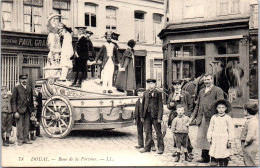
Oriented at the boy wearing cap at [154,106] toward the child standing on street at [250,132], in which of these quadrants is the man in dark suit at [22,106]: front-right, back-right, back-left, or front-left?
back-right

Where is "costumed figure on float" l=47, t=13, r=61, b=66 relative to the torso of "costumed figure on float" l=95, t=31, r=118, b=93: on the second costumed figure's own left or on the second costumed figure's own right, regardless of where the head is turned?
on the second costumed figure's own right

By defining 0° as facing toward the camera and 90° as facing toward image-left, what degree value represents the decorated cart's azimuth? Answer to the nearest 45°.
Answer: approximately 270°

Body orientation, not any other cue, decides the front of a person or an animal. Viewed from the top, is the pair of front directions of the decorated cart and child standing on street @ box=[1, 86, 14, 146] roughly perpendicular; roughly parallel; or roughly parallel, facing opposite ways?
roughly perpendicular

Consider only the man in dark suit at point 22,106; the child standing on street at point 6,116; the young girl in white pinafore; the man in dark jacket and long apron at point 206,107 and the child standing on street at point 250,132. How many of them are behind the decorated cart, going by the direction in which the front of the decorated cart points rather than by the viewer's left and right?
2

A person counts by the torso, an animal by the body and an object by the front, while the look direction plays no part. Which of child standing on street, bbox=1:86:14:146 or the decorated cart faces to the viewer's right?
the decorated cart
